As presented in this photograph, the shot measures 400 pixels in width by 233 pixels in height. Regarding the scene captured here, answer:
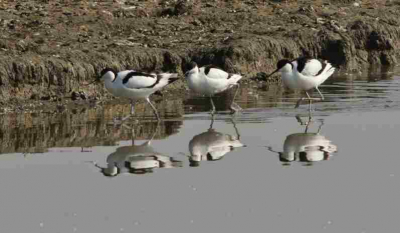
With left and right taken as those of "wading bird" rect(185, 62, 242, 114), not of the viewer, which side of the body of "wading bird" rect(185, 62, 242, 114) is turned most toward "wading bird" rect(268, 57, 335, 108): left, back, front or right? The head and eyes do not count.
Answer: back

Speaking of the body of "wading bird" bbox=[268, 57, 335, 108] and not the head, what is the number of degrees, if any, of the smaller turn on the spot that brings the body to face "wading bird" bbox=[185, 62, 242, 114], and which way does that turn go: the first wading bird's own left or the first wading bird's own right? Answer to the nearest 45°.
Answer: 0° — it already faces it

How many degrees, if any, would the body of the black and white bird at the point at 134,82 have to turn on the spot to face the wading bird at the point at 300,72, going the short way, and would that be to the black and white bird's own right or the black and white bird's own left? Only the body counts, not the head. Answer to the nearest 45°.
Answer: approximately 180°

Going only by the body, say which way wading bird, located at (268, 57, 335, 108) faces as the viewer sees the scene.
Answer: to the viewer's left

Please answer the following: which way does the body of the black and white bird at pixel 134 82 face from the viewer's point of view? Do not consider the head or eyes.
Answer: to the viewer's left

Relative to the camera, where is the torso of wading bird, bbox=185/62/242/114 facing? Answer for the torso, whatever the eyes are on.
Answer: to the viewer's left

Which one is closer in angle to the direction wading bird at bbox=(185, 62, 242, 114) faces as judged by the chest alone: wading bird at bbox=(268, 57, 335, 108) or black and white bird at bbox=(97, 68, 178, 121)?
the black and white bird

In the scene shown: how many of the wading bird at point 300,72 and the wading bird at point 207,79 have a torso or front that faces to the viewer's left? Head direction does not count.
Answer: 2
